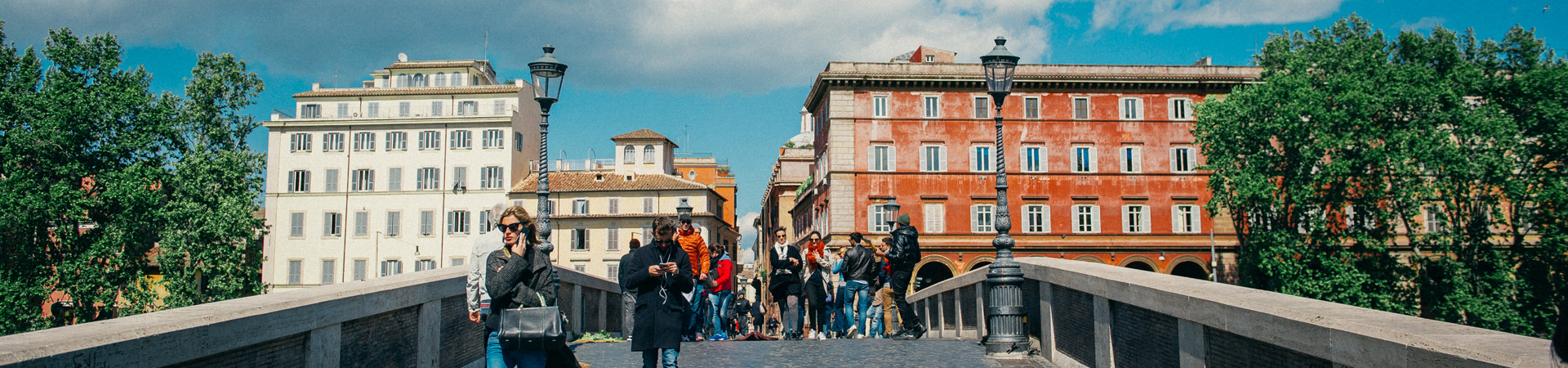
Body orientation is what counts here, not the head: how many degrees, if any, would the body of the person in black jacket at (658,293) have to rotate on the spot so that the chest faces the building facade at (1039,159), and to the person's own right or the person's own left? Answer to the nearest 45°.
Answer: approximately 135° to the person's own left

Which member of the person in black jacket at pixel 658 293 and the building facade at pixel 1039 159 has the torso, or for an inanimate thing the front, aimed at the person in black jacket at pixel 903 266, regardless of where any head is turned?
the building facade

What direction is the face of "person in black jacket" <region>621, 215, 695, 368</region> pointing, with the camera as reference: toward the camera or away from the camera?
toward the camera

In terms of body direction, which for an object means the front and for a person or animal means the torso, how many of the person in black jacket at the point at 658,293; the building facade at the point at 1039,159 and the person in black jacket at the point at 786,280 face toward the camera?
3

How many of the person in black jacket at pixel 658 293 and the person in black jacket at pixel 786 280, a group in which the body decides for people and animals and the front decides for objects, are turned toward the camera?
2

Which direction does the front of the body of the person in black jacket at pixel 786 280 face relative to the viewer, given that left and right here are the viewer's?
facing the viewer

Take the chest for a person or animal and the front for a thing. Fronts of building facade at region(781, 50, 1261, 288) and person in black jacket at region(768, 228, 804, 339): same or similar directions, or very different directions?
same or similar directions

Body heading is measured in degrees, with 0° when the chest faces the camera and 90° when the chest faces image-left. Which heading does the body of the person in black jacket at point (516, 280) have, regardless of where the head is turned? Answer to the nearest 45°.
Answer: approximately 45°

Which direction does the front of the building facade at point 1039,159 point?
toward the camera

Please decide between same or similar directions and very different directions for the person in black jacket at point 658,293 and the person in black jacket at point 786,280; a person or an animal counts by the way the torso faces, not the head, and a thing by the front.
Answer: same or similar directions

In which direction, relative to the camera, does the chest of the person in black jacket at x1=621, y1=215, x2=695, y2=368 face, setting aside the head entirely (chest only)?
toward the camera

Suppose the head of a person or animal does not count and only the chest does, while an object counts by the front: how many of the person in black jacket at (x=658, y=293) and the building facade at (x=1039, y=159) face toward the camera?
2
